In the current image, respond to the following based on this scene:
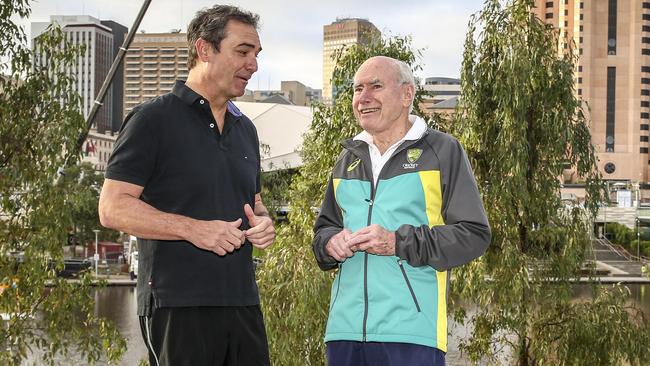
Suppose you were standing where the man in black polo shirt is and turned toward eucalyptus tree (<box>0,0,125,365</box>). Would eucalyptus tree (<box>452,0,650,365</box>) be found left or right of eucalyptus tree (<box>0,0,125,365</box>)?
right

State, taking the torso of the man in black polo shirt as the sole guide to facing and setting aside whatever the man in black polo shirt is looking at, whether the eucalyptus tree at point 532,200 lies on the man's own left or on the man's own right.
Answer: on the man's own left

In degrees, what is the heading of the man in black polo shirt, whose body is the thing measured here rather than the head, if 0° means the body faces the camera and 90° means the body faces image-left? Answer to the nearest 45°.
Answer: approximately 315°

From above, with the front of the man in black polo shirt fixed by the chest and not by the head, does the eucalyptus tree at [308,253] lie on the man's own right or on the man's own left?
on the man's own left

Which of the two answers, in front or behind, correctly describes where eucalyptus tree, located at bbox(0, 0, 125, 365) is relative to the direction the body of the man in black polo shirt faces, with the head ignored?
behind
